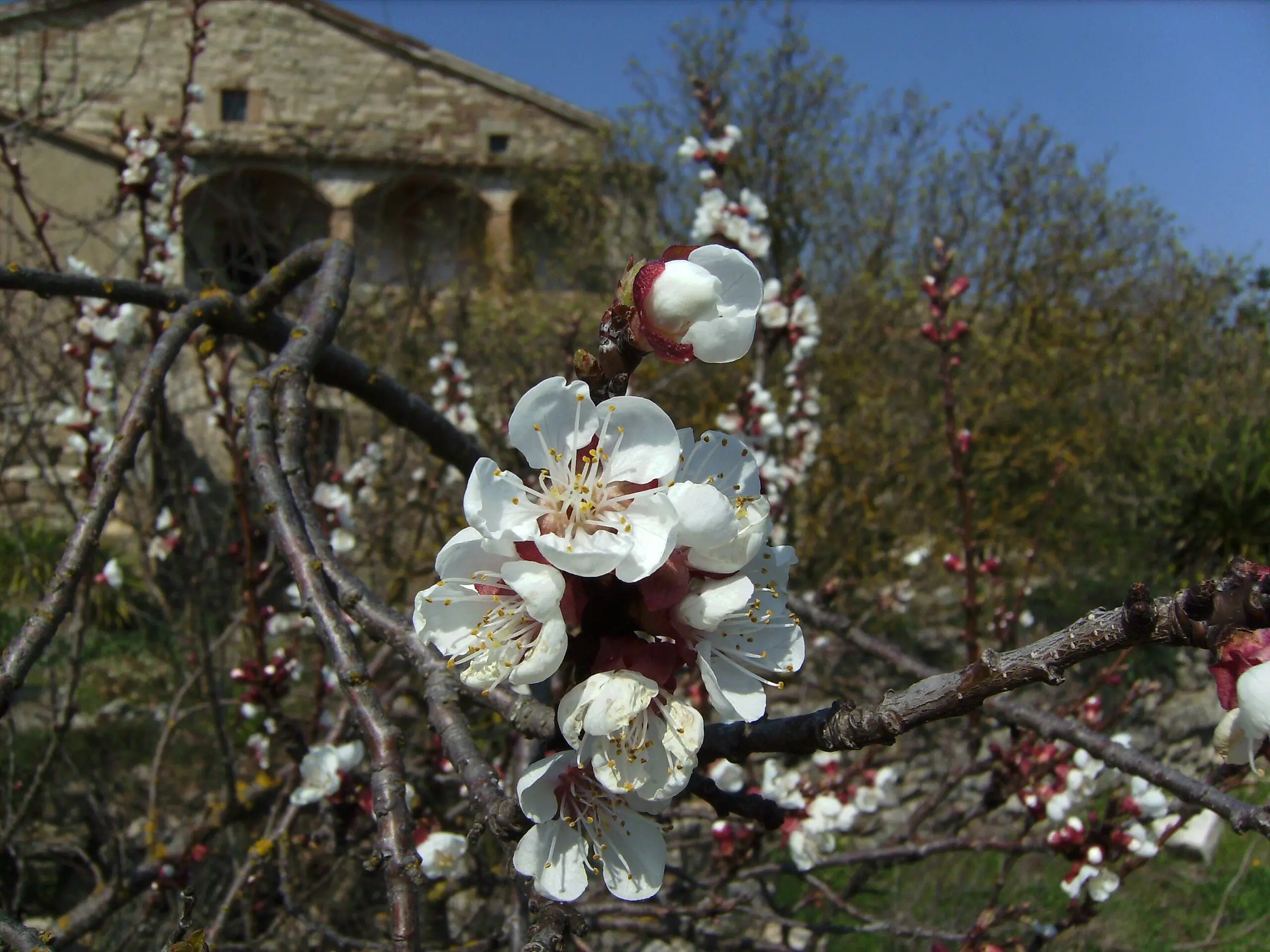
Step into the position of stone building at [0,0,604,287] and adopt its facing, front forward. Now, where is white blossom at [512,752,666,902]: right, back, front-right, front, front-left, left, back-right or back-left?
front

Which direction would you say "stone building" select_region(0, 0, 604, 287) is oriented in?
toward the camera

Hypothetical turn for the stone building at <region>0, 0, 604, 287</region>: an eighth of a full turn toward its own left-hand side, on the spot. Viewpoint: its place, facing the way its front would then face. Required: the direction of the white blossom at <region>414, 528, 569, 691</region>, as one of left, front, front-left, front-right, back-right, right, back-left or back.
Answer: front-right

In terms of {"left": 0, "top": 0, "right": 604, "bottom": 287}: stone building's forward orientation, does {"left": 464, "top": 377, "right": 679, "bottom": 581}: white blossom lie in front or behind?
in front

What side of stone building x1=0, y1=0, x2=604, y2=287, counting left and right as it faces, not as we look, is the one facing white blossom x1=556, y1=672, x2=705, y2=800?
front

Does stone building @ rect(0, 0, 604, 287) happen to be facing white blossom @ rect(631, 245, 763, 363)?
yes

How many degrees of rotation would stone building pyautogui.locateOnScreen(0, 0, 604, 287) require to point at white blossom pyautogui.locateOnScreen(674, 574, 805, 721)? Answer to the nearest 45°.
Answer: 0° — it already faces it
